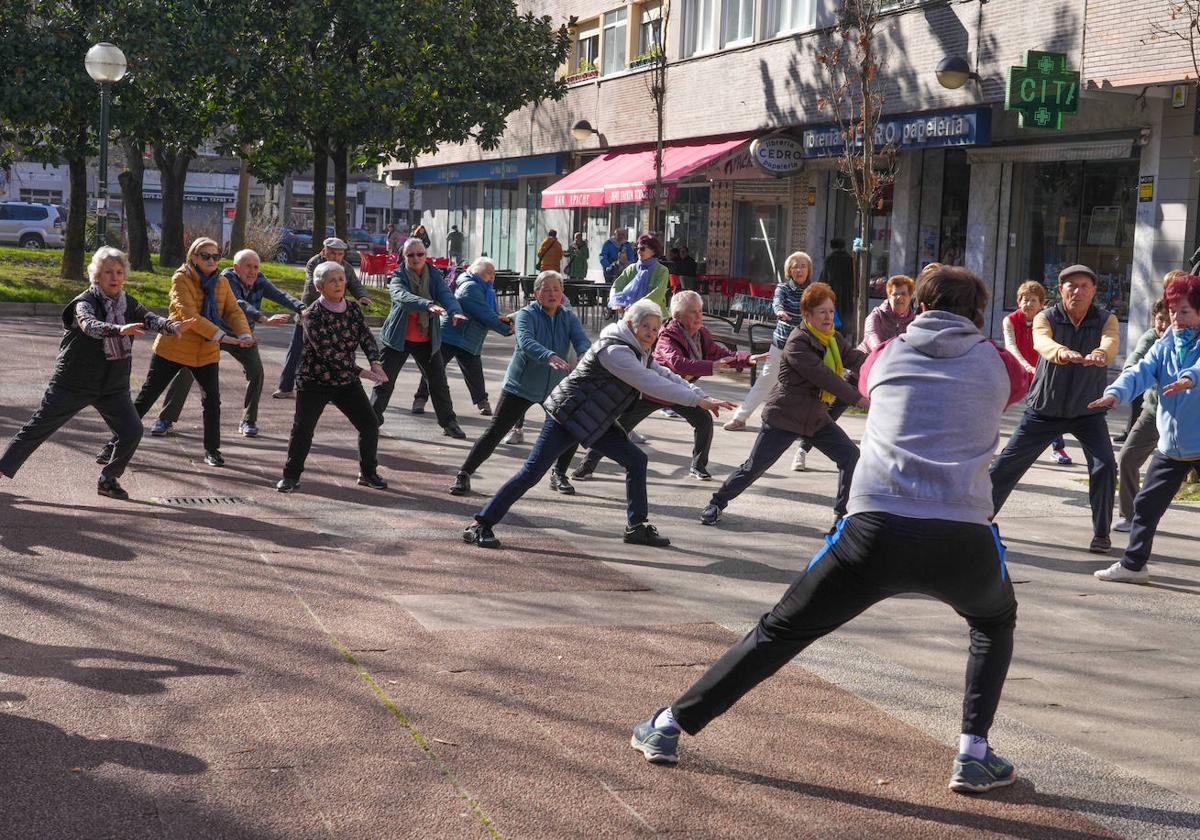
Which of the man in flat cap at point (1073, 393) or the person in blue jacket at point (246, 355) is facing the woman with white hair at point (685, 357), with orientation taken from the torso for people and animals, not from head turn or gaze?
the person in blue jacket

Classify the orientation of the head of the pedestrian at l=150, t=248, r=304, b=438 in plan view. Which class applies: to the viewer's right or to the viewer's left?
to the viewer's right

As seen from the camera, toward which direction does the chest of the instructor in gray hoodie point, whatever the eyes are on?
away from the camera

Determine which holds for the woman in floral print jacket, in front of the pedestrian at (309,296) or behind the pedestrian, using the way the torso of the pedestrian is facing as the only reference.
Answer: in front

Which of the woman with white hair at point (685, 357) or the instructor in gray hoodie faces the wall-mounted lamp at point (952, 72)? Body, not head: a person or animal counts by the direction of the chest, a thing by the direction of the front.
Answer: the instructor in gray hoodie

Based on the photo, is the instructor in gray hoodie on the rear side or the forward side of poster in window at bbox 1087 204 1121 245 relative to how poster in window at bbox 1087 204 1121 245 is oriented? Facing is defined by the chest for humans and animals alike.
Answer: on the forward side

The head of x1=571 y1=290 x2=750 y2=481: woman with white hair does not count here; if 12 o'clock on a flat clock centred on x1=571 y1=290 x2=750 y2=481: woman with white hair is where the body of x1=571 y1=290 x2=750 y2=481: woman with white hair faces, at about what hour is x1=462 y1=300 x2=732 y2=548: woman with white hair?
x1=462 y1=300 x2=732 y2=548: woman with white hair is roughly at 2 o'clock from x1=571 y1=290 x2=750 y2=481: woman with white hair.

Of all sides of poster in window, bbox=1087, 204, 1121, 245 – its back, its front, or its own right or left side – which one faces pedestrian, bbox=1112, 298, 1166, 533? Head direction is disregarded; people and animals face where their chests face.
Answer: front

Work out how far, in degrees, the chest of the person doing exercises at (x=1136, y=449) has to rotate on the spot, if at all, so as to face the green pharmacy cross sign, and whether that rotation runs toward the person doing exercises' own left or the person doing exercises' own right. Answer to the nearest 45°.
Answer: approximately 135° to the person doing exercises' own right

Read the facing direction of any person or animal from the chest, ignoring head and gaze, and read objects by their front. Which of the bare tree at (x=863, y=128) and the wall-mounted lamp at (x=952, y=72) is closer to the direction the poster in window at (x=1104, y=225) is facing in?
the bare tree

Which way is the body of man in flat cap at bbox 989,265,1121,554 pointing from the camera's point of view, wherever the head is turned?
toward the camera

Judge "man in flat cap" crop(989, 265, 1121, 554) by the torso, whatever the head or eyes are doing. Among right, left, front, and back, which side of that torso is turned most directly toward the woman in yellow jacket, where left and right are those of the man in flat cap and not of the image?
right

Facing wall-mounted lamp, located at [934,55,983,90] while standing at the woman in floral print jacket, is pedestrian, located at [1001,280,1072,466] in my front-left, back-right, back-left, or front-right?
front-right
